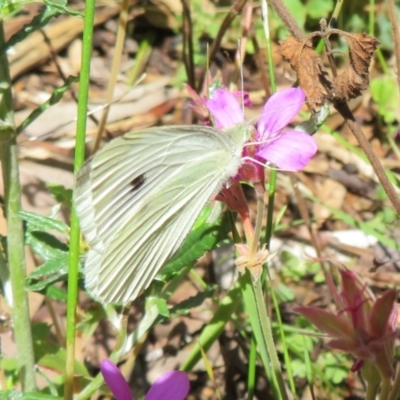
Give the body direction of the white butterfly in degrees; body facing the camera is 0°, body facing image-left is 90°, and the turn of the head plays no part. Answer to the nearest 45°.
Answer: approximately 270°

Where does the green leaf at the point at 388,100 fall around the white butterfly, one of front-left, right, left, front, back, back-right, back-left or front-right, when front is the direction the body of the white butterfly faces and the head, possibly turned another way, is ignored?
front-left

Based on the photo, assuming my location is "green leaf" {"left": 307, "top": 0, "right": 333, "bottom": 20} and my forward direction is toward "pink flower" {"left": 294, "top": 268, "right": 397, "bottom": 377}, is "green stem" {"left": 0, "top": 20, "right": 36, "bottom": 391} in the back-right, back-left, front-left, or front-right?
front-right

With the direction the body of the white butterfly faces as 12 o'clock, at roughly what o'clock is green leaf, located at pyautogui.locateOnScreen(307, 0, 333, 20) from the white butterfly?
The green leaf is roughly at 10 o'clock from the white butterfly.

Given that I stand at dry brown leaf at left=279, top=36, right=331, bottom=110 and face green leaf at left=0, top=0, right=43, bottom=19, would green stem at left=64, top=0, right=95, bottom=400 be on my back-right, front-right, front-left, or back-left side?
front-left
